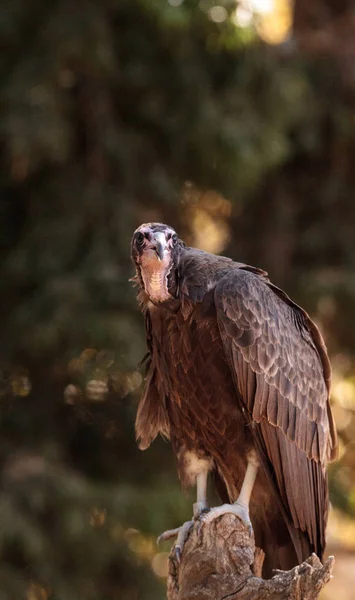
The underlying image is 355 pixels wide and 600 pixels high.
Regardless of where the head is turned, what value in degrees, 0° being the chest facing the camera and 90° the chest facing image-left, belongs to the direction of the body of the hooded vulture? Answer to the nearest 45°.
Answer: approximately 45°
